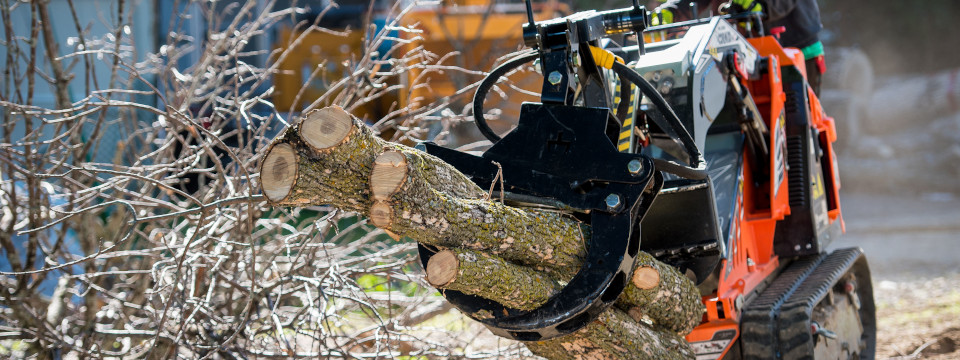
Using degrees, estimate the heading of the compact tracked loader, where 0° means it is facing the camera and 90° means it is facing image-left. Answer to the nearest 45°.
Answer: approximately 45°
